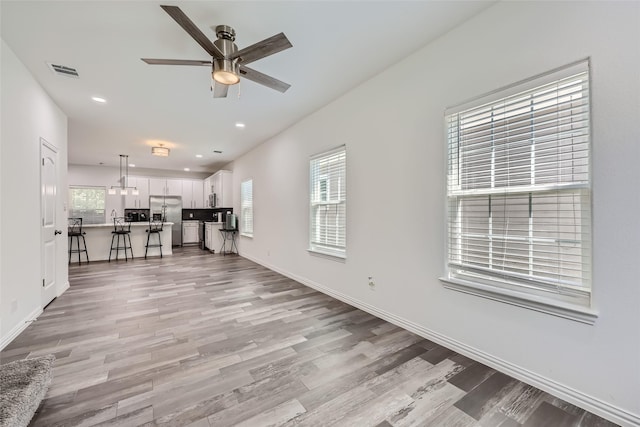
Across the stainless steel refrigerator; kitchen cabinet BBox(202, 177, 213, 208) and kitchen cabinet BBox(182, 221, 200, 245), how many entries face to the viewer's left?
1

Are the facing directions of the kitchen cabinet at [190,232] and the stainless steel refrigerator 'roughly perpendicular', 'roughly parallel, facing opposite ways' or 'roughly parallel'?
roughly parallel

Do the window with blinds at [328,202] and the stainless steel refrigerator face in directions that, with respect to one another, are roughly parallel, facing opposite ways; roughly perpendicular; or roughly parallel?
roughly perpendicular

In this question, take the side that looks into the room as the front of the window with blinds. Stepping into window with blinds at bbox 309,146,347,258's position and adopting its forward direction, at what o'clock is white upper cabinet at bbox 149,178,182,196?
The white upper cabinet is roughly at 3 o'clock from the window with blinds.

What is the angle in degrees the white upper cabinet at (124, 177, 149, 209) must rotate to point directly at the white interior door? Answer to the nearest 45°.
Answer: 0° — it already faces it

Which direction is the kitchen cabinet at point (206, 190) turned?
to the viewer's left

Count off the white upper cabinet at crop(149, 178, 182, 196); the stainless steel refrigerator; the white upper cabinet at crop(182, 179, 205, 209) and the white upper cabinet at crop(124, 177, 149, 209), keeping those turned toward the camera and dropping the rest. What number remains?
4

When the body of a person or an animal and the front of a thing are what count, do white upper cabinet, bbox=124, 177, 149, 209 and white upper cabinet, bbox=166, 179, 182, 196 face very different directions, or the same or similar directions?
same or similar directions

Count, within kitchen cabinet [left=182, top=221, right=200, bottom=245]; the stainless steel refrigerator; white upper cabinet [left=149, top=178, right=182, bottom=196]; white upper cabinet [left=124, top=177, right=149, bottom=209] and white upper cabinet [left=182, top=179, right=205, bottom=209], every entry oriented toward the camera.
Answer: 5

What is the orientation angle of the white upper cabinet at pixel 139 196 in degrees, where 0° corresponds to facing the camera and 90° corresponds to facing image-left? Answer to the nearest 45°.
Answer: approximately 0°

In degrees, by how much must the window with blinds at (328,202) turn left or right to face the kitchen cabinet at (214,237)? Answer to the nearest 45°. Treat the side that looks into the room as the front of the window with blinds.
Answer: approximately 90° to its right

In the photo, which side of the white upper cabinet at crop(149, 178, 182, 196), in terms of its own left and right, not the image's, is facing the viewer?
front

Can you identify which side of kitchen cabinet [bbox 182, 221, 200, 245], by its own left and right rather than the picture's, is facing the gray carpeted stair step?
front

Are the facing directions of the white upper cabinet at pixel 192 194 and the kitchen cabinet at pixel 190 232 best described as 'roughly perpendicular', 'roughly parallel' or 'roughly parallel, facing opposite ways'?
roughly parallel

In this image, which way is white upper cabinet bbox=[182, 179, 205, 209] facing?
toward the camera

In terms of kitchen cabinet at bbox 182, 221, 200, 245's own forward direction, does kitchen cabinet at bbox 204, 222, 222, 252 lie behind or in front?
in front
